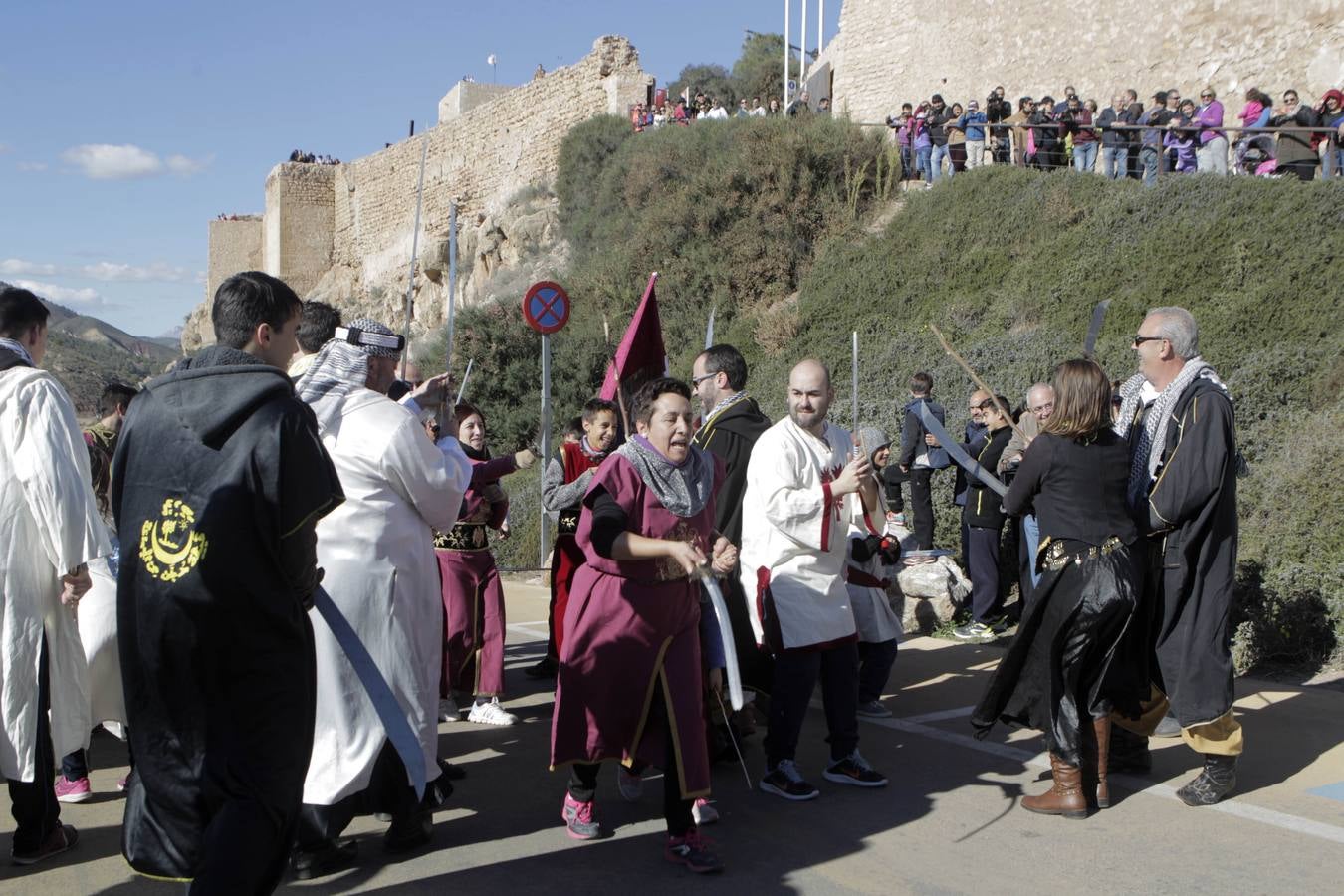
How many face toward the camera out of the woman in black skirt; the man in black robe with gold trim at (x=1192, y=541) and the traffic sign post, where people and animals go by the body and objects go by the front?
1

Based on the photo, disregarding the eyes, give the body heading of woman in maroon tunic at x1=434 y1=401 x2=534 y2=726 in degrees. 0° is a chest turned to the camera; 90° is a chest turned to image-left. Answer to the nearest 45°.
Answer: approximately 315°

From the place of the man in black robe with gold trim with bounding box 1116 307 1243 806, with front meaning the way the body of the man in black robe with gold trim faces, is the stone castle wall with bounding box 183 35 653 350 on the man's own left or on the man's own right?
on the man's own right

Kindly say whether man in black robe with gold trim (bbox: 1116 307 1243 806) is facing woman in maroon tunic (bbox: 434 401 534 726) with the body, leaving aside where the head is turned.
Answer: yes

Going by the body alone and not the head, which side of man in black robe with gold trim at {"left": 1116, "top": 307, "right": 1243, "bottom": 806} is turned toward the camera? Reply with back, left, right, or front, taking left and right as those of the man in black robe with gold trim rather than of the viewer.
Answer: left

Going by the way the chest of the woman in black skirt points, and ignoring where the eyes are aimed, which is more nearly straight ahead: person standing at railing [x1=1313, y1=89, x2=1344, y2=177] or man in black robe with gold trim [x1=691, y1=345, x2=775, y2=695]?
the man in black robe with gold trim

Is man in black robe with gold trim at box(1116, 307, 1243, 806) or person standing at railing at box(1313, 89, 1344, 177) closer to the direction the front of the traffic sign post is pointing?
the man in black robe with gold trim

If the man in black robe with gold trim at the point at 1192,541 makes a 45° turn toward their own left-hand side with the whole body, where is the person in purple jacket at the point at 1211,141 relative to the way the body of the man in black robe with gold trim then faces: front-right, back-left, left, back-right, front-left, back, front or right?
back-right
